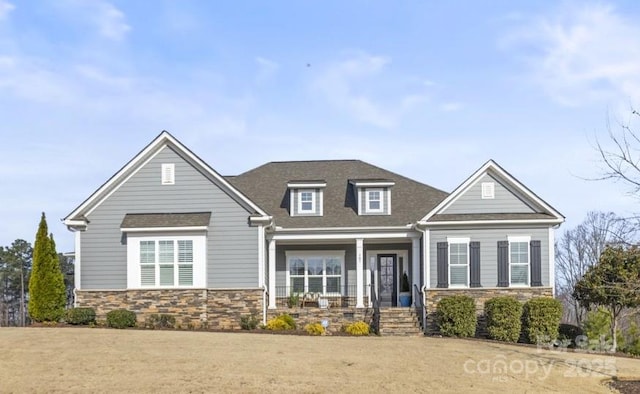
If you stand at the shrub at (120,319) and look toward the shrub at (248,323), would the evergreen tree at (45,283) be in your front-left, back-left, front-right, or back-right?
back-left

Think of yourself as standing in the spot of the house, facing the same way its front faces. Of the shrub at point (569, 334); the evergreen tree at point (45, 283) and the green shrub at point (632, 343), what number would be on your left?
2

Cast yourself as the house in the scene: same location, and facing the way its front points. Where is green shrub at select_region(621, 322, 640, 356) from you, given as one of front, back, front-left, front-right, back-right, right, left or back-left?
left

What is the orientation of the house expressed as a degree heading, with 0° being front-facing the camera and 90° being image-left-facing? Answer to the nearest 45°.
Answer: approximately 0°
